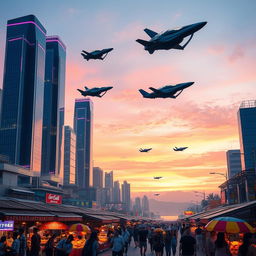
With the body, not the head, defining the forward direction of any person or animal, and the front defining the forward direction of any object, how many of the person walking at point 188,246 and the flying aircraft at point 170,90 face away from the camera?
1

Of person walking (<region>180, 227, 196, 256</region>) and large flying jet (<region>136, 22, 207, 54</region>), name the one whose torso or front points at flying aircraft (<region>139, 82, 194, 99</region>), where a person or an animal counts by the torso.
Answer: the person walking

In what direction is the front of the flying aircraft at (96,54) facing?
to the viewer's right

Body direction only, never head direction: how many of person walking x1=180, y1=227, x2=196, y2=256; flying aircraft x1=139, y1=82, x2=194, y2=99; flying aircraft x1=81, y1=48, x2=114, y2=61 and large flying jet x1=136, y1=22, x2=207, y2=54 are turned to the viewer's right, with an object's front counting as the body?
3

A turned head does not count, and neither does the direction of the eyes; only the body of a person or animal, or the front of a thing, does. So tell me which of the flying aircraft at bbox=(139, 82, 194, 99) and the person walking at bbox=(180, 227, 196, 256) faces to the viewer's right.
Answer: the flying aircraft

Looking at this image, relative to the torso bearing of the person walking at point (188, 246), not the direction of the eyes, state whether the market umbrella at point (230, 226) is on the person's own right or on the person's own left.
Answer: on the person's own right

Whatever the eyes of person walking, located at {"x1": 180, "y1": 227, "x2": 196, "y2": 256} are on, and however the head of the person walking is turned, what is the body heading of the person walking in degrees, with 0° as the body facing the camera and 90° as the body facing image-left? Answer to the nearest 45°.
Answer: approximately 180°

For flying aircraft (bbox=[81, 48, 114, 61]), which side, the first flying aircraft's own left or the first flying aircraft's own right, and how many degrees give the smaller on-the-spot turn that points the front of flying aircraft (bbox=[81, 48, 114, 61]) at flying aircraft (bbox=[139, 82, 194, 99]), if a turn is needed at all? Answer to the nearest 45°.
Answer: approximately 45° to the first flying aircraft's own right

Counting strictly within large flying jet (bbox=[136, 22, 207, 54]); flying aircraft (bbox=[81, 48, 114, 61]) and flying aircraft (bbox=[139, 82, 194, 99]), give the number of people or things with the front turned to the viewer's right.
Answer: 3

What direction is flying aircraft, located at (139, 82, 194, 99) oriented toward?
to the viewer's right

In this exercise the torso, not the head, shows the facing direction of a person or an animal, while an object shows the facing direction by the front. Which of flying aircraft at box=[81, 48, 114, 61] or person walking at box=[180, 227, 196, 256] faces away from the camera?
the person walking

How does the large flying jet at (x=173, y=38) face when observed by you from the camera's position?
facing to the right of the viewer

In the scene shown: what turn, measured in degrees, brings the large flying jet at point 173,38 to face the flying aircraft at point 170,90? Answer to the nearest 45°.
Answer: approximately 90° to its left

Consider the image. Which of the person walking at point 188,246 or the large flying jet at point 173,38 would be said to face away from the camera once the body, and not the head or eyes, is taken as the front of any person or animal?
the person walking

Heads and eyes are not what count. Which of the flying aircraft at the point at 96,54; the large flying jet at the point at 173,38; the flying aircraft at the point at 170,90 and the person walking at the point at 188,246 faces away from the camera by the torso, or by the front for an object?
the person walking
